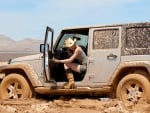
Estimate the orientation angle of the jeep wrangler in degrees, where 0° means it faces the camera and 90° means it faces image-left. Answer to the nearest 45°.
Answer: approximately 90°
